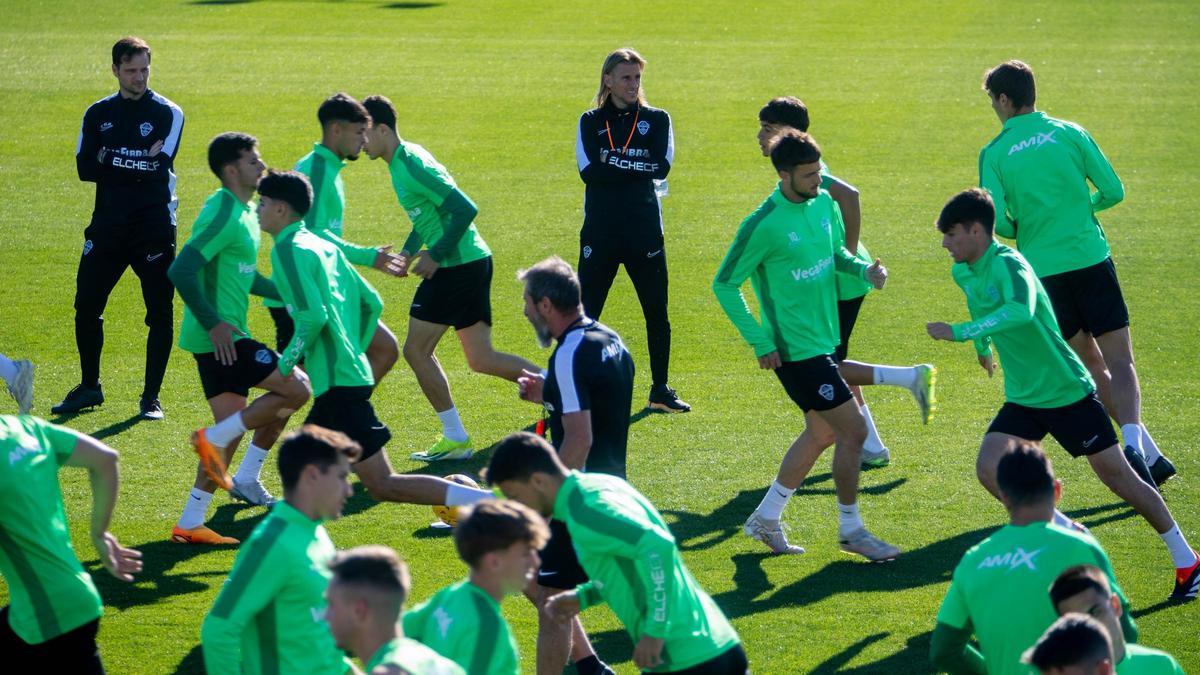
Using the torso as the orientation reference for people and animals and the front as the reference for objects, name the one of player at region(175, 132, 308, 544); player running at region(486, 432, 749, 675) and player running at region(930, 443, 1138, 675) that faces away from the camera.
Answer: player running at region(930, 443, 1138, 675)

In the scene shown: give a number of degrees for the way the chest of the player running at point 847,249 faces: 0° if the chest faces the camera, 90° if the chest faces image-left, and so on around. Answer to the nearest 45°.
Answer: approximately 90°

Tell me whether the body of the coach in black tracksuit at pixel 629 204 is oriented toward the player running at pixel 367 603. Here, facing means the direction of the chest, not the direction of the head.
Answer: yes

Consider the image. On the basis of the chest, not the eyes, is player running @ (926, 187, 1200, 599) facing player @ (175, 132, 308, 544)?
yes

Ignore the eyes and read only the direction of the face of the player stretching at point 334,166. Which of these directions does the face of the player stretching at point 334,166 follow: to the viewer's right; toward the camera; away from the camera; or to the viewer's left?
to the viewer's right

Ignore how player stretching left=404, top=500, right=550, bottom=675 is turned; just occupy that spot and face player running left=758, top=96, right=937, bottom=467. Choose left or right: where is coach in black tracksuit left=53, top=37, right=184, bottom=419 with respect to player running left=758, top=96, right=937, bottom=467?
left

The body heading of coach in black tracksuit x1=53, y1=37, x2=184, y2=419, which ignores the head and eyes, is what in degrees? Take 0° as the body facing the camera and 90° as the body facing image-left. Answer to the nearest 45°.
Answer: approximately 0°

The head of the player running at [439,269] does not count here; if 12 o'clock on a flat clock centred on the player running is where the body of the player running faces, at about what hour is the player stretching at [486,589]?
The player stretching is roughly at 9 o'clock from the player running.

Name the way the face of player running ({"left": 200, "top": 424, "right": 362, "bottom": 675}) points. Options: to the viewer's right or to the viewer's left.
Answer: to the viewer's right

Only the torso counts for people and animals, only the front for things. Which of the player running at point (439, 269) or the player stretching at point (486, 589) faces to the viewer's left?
the player running

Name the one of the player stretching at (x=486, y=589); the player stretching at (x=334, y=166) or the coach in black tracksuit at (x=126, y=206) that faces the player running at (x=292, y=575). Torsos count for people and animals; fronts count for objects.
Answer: the coach in black tracksuit

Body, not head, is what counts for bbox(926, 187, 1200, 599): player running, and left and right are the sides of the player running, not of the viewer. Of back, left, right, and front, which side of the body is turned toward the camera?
left

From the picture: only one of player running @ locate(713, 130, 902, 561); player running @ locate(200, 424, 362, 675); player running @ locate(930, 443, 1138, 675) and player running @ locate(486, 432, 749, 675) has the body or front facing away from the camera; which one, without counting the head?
player running @ locate(930, 443, 1138, 675)

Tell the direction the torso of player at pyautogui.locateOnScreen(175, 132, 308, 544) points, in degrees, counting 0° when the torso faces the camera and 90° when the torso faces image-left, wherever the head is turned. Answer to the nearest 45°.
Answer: approximately 270°

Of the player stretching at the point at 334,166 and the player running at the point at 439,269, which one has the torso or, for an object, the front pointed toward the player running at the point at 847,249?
the player stretching
